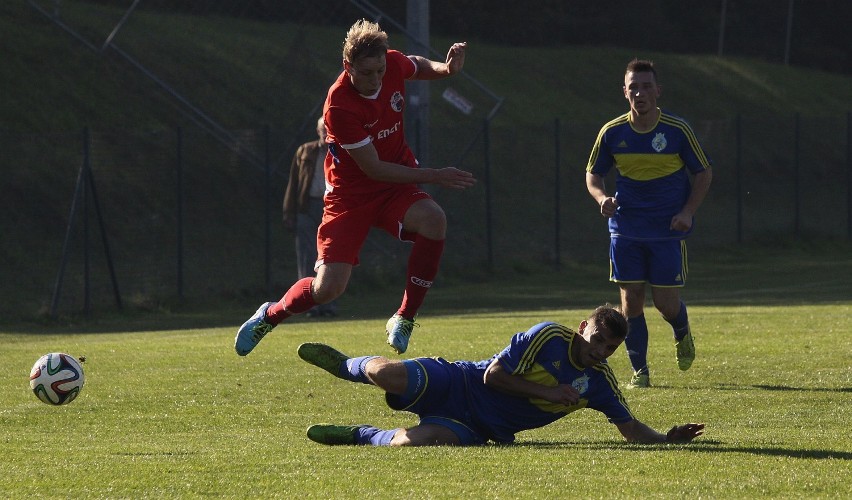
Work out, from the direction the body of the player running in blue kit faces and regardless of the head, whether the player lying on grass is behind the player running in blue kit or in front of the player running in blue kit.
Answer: in front

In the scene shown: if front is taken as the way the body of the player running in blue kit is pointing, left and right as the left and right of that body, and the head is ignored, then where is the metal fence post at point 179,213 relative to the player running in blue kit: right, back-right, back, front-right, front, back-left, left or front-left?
back-right

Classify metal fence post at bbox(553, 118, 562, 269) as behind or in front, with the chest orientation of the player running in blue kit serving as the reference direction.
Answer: behind

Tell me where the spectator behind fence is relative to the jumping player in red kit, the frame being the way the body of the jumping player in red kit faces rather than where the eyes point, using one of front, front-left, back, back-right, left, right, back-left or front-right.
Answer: back-left

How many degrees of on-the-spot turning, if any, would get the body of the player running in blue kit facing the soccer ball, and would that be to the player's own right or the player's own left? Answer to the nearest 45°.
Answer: approximately 45° to the player's own right

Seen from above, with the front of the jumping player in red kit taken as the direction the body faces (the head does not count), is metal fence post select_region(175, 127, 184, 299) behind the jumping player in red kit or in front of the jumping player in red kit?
behind

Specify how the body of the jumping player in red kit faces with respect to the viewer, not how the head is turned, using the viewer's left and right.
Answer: facing the viewer and to the right of the viewer

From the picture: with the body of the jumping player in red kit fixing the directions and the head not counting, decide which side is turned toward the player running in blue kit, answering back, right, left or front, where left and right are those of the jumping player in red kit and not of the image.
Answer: left

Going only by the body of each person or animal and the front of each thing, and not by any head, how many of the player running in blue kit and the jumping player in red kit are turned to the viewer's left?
0

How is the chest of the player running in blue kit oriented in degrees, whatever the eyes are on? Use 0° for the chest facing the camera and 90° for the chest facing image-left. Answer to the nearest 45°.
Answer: approximately 0°

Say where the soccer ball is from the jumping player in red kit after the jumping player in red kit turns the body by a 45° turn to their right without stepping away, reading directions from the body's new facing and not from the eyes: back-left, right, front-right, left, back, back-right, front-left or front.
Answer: right

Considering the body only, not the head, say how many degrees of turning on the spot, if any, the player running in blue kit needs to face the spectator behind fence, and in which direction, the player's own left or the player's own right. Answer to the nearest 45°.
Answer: approximately 135° to the player's own right

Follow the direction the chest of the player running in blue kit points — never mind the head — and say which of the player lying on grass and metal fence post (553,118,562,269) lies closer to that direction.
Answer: the player lying on grass

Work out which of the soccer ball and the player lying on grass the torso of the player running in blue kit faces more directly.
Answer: the player lying on grass
